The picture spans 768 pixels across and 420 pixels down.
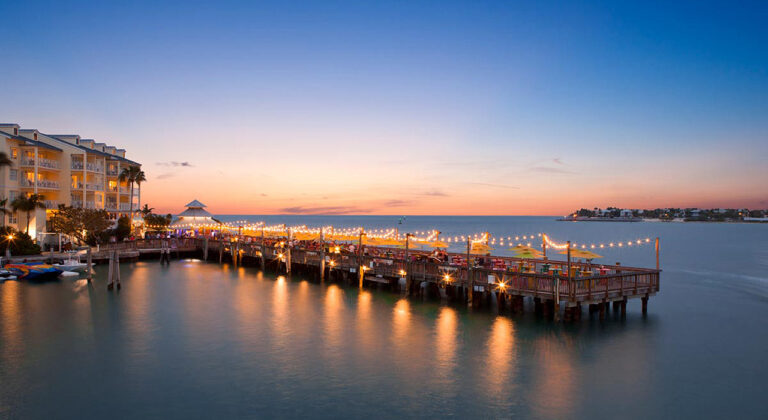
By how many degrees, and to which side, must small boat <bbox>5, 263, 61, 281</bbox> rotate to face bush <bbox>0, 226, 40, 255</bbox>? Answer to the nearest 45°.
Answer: approximately 90° to its left

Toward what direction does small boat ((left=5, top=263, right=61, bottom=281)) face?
to the viewer's left

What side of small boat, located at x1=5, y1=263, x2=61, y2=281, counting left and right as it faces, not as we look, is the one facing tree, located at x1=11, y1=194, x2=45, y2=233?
left
